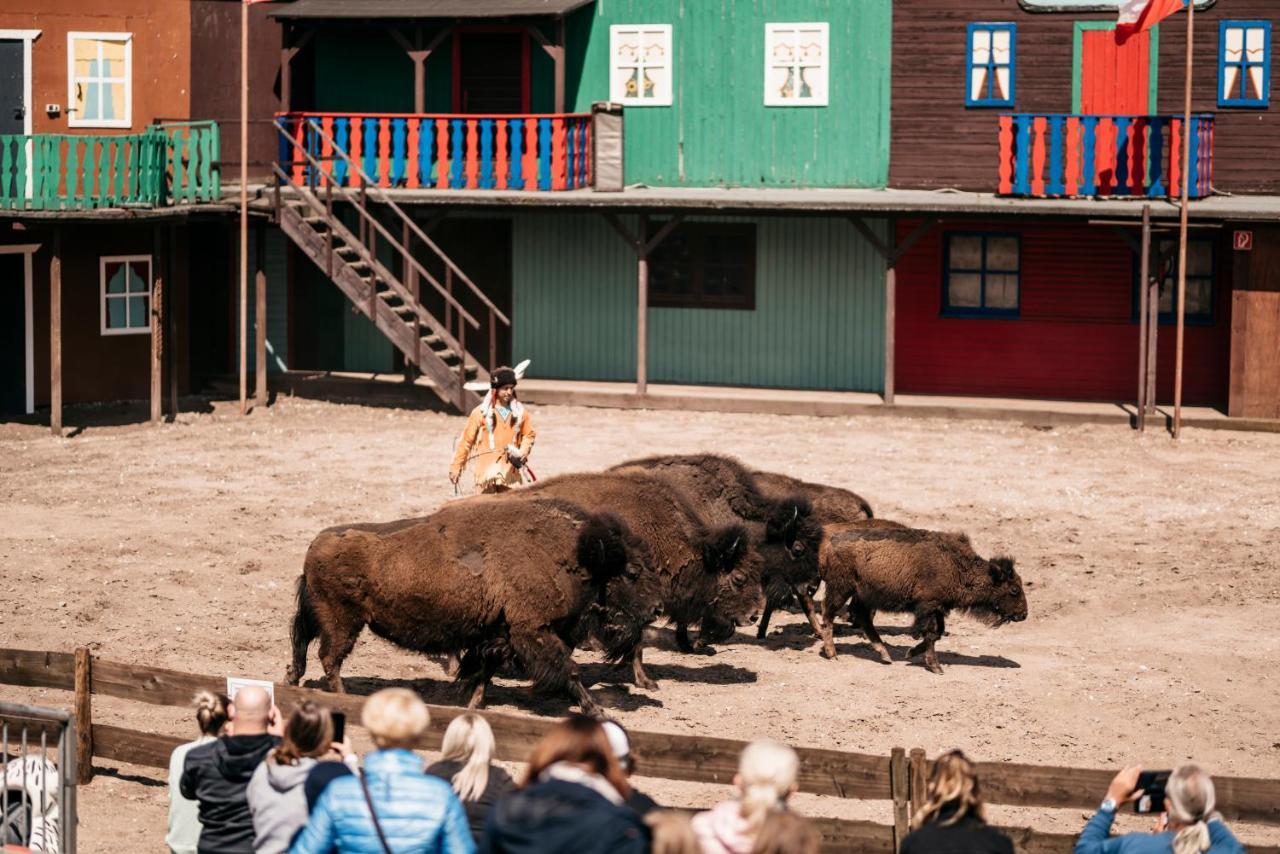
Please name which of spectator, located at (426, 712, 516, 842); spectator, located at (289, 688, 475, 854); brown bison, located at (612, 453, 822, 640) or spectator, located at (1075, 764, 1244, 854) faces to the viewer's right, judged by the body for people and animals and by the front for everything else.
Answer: the brown bison

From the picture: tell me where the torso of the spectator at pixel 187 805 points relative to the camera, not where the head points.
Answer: away from the camera

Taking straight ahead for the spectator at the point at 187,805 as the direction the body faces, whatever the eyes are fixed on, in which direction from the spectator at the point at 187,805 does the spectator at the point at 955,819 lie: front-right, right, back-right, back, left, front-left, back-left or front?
back-right

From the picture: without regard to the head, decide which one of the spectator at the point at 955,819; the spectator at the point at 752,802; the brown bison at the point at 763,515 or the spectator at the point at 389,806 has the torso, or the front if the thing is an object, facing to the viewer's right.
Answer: the brown bison

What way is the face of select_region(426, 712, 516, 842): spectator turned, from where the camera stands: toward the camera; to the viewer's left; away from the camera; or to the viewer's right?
away from the camera

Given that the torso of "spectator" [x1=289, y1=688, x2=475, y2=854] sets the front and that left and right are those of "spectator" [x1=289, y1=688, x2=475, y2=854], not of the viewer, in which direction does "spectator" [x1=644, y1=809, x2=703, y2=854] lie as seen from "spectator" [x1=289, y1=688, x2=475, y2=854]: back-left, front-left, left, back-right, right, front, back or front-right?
back-right

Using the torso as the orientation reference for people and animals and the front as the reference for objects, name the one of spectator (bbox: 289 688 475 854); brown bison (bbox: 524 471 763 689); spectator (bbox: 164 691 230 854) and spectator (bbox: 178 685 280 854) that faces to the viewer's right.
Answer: the brown bison

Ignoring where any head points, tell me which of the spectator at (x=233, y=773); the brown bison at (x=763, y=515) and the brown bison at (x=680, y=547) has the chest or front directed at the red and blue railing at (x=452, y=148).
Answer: the spectator

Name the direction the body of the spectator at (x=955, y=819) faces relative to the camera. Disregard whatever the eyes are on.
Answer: away from the camera

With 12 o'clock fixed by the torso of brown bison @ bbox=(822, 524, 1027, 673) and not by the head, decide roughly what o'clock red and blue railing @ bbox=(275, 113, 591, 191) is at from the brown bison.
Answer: The red and blue railing is roughly at 8 o'clock from the brown bison.

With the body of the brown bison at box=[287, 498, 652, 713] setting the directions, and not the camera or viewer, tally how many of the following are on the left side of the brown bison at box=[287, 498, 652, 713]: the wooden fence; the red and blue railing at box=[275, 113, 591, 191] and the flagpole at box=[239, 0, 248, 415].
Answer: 2

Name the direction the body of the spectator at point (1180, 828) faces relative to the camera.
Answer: away from the camera

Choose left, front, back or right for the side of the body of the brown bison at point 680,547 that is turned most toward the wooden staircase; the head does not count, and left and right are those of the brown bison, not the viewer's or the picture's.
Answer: left

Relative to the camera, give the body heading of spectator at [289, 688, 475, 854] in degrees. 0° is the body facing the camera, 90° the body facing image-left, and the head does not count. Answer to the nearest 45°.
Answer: approximately 180°

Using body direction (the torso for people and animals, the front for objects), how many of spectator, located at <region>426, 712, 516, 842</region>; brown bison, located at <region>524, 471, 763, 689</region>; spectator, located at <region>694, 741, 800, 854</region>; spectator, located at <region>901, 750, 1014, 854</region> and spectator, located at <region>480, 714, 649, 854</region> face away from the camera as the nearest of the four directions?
4

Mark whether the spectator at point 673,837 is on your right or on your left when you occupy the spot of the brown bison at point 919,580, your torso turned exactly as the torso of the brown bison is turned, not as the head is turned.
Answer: on your right

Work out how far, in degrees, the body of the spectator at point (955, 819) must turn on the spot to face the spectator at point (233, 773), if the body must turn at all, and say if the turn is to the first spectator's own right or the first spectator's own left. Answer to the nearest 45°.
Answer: approximately 90° to the first spectator's own left

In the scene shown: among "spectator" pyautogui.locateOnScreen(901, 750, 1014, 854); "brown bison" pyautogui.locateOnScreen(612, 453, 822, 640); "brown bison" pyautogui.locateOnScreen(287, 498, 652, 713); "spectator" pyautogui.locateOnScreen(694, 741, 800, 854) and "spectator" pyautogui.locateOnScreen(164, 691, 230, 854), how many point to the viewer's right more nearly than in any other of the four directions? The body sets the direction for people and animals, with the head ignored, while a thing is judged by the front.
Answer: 2

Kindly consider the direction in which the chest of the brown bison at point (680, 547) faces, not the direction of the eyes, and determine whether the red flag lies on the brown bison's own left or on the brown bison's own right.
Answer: on the brown bison's own left

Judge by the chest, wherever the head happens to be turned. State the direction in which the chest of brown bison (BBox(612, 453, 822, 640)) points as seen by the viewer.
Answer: to the viewer's right
